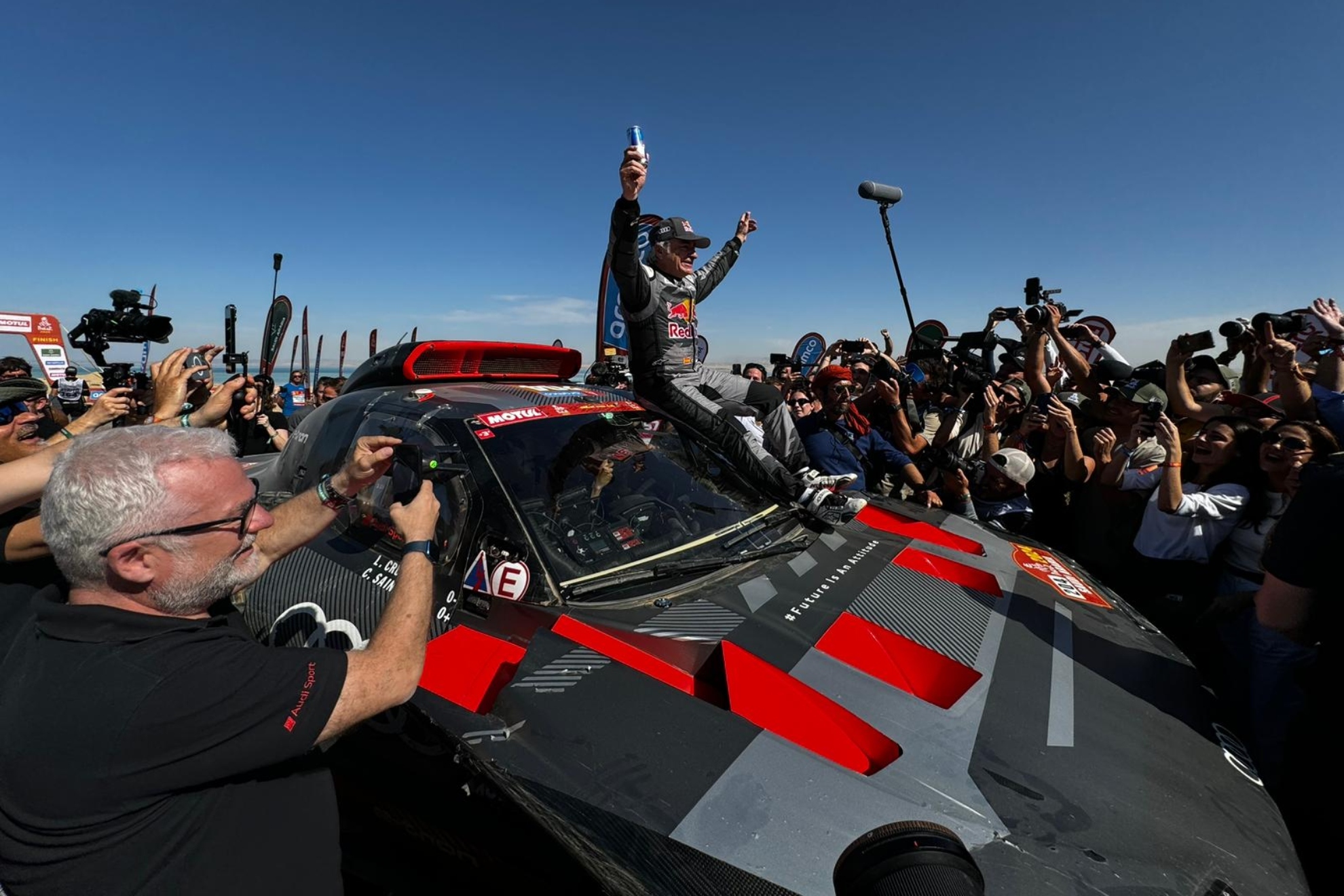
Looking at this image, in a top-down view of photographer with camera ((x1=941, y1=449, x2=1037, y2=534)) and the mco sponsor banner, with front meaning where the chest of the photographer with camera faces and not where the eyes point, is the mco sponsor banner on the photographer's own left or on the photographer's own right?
on the photographer's own right

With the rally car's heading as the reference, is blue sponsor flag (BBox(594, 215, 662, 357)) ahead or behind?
behind

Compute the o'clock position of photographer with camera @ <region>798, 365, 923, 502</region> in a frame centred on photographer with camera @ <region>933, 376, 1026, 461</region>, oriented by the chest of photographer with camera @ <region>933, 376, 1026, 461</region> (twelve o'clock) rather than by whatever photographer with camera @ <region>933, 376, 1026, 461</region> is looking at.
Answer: photographer with camera @ <region>798, 365, 923, 502</region> is roughly at 1 o'clock from photographer with camera @ <region>933, 376, 1026, 461</region>.

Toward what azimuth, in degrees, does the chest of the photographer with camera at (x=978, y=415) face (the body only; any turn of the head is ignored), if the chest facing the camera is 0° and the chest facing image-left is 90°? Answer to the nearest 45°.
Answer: approximately 45°

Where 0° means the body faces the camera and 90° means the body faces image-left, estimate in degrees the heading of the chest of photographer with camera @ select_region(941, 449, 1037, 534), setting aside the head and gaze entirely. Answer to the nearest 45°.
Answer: approximately 90°

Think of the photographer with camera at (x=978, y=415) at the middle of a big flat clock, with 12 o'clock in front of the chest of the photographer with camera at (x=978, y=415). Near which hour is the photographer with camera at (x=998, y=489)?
the photographer with camera at (x=998, y=489) is roughly at 10 o'clock from the photographer with camera at (x=978, y=415).
